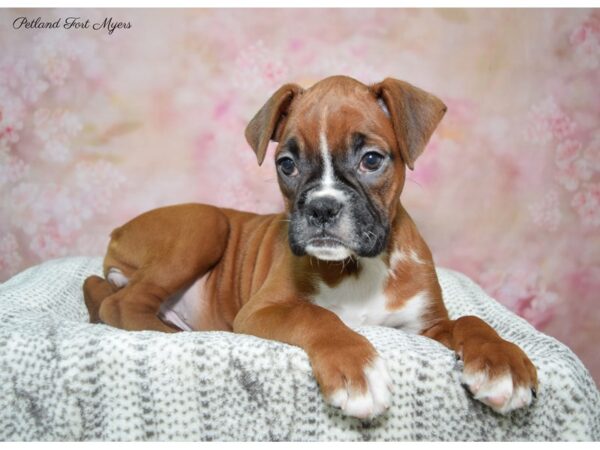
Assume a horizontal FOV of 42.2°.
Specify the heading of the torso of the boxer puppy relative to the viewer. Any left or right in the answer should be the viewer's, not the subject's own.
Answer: facing the viewer and to the right of the viewer
